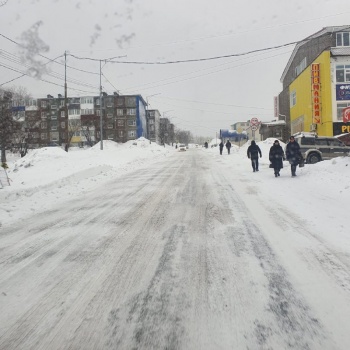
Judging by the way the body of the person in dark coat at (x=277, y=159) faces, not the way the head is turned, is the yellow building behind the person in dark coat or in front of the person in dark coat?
behind

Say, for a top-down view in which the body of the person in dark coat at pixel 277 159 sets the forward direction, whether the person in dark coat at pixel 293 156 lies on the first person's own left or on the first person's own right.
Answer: on the first person's own left

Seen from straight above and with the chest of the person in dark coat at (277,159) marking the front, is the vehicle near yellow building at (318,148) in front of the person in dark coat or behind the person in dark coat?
behind

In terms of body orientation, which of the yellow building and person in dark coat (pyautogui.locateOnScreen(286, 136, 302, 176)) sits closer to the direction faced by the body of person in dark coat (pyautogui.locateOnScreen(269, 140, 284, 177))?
the person in dark coat

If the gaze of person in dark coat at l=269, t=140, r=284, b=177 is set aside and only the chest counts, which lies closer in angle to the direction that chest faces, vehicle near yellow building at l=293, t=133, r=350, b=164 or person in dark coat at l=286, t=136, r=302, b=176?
the person in dark coat

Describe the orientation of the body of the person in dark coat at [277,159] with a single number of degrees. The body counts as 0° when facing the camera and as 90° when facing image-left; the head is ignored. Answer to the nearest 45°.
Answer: approximately 0°
